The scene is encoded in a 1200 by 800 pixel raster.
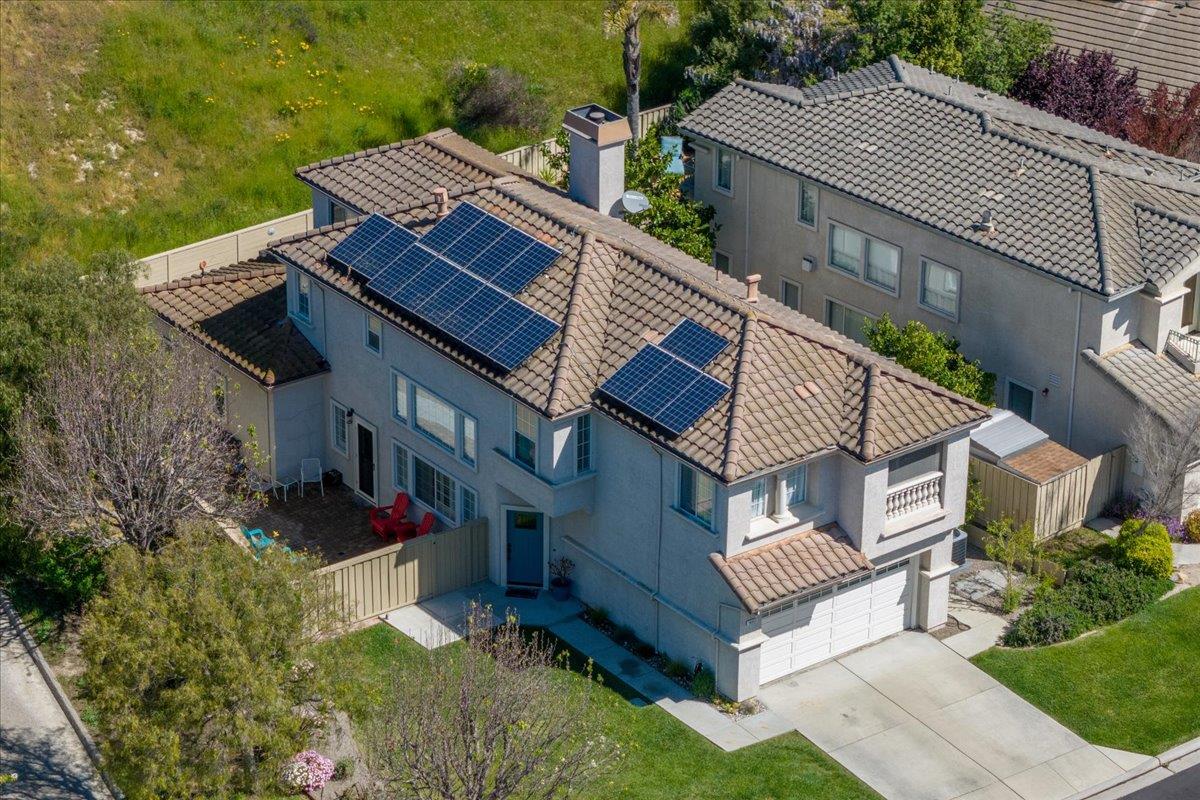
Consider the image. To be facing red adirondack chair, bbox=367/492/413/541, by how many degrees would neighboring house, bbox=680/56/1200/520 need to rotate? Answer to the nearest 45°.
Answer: approximately 90° to its right

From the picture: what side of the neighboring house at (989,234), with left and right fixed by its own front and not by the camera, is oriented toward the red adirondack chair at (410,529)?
right

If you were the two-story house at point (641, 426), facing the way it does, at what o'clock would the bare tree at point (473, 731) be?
The bare tree is roughly at 2 o'clock from the two-story house.

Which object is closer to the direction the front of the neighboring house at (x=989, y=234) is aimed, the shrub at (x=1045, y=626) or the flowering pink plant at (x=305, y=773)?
the shrub

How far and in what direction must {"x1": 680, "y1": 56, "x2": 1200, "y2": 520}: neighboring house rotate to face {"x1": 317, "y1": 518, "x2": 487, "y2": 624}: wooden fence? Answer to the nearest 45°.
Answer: approximately 90° to its right

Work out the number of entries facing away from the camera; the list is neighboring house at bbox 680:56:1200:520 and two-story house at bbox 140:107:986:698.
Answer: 0

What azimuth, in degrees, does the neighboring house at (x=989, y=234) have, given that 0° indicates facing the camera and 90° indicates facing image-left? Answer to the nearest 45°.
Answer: approximately 315°

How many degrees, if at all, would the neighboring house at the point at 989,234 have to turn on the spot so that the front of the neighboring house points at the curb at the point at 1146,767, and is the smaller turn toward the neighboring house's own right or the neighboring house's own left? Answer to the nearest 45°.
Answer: approximately 45° to the neighboring house's own right

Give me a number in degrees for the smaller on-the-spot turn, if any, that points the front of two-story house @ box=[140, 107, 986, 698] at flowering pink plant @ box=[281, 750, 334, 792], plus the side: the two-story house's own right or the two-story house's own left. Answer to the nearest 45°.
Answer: approximately 90° to the two-story house's own right

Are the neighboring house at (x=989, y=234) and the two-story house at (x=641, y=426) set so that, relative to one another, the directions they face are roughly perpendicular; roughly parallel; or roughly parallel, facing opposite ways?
roughly parallel

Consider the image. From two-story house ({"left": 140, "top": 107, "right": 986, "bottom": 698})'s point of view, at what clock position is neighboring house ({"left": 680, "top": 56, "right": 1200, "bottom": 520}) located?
The neighboring house is roughly at 9 o'clock from the two-story house.

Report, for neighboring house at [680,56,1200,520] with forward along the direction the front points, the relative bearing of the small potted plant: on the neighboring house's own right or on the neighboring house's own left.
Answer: on the neighboring house's own right

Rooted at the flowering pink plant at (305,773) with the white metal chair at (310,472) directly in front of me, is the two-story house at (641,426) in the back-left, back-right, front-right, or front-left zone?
front-right

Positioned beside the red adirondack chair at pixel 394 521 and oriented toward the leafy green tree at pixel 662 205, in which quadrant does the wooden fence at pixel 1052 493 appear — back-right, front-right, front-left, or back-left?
front-right

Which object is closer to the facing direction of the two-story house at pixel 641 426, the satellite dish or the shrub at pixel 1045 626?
the shrub

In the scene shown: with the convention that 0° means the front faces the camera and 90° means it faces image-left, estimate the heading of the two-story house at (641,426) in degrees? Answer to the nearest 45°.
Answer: approximately 315°

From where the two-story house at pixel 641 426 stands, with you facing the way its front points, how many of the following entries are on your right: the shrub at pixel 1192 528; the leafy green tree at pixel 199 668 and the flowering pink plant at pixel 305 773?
2

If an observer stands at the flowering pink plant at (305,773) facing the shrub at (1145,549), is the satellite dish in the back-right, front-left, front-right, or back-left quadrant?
front-left

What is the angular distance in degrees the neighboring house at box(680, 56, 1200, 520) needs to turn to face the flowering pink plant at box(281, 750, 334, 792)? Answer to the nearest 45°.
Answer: approximately 90° to its right
